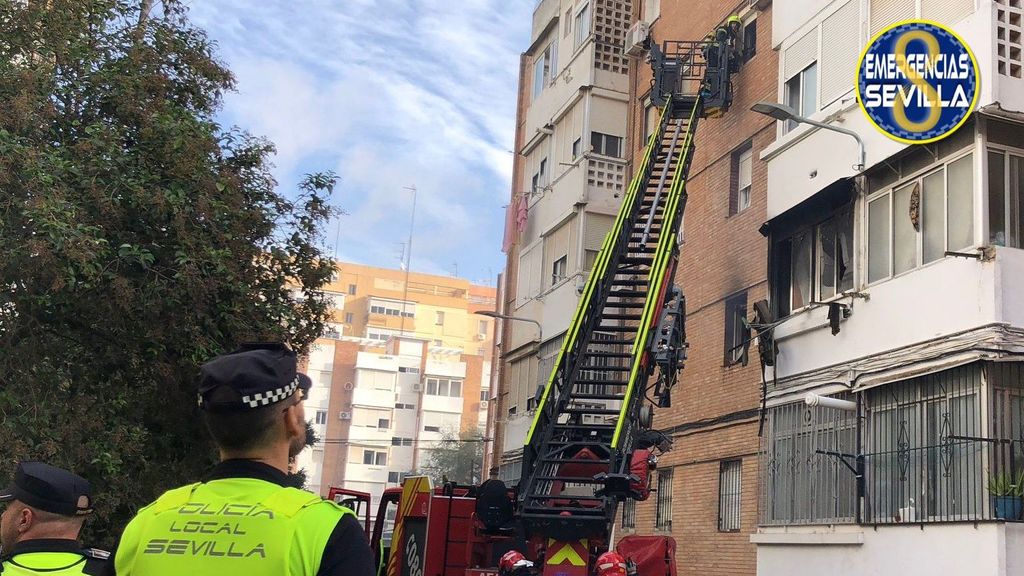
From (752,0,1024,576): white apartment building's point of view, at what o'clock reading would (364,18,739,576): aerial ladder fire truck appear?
The aerial ladder fire truck is roughly at 1 o'clock from the white apartment building.

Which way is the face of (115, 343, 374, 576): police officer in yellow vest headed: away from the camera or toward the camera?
away from the camera

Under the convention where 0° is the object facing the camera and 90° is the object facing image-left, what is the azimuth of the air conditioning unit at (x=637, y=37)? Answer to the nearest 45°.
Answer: approximately 45°

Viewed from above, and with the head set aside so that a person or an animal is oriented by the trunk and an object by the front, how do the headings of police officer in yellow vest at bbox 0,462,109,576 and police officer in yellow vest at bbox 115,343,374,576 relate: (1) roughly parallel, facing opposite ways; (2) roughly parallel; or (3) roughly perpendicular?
roughly parallel

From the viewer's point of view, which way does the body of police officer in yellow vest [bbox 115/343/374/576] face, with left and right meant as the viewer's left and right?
facing away from the viewer and to the right of the viewer

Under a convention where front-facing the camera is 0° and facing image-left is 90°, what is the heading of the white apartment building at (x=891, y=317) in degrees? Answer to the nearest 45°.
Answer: approximately 45°

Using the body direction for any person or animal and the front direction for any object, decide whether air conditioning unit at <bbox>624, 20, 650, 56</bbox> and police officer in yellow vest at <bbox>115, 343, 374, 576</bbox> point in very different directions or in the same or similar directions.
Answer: very different directions
